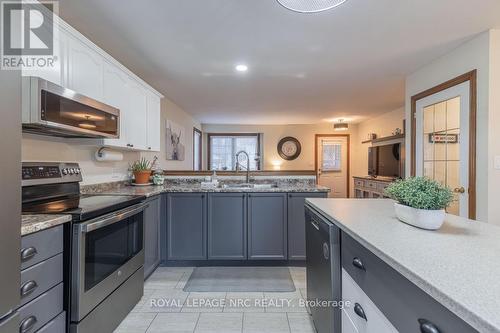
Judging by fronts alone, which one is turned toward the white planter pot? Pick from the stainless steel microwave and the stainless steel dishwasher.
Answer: the stainless steel microwave

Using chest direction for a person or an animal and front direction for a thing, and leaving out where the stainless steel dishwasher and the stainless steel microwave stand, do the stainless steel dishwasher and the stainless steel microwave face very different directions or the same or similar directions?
very different directions

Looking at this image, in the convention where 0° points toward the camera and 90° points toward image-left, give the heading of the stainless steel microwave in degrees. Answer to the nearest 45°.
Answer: approximately 315°

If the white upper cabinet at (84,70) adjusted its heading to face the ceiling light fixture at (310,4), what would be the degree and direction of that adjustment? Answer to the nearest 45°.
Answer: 0° — it already faces it

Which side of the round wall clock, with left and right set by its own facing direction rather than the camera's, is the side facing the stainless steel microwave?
front

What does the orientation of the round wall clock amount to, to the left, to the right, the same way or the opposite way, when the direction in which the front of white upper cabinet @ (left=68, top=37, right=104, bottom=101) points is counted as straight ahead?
to the right

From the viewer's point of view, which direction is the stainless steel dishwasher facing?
to the viewer's left

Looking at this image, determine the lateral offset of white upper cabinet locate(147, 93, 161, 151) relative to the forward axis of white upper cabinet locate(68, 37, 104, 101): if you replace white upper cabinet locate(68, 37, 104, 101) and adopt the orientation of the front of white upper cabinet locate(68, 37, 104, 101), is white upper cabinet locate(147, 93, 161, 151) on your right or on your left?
on your left

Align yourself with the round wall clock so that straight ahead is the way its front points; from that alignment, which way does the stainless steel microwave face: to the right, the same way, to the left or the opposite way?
to the left

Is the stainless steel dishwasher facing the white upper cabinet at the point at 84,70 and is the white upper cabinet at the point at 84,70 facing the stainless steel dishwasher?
yes

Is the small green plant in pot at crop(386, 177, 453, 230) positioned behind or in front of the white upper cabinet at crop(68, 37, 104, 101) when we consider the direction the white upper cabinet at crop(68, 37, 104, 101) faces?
in front

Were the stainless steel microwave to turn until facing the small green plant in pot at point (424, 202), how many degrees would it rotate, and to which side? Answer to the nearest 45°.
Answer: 0° — it already faces it

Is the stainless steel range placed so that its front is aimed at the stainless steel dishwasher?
yes

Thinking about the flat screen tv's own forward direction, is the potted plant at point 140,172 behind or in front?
in front

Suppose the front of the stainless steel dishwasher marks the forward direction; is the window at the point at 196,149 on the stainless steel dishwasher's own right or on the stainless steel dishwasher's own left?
on the stainless steel dishwasher's own right

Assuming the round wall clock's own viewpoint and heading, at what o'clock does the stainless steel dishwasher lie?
The stainless steel dishwasher is roughly at 12 o'clock from the round wall clock.

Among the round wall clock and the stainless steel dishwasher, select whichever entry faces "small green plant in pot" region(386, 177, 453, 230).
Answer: the round wall clock
